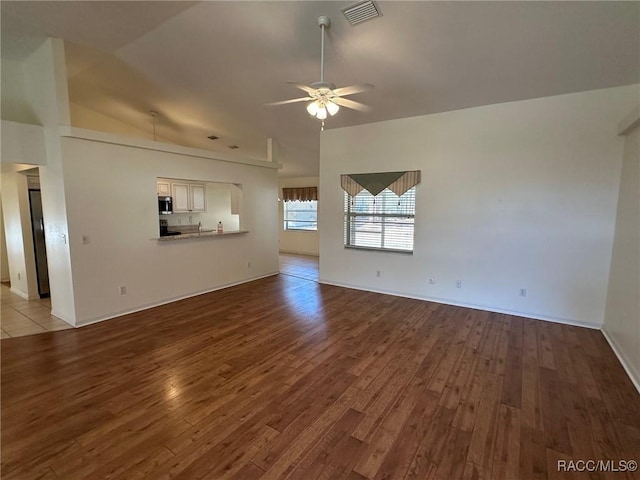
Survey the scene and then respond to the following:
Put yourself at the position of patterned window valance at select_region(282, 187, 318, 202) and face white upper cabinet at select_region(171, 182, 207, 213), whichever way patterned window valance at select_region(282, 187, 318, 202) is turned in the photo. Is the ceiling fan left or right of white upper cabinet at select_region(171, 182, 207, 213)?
left

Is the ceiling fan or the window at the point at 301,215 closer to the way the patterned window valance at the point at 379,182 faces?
the ceiling fan

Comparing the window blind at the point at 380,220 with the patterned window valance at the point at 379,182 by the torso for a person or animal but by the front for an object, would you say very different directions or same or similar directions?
same or similar directions

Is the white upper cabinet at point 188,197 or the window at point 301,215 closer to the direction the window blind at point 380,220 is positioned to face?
the white upper cabinet

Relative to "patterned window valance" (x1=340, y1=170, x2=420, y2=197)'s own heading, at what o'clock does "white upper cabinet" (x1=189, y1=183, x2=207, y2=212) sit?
The white upper cabinet is roughly at 2 o'clock from the patterned window valance.

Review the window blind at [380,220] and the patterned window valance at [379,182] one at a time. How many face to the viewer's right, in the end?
0

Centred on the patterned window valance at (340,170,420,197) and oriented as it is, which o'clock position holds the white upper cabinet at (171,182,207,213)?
The white upper cabinet is roughly at 2 o'clock from the patterned window valance.

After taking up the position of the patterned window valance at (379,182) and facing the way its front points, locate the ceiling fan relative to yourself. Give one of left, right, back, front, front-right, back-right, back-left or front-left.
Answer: front-left

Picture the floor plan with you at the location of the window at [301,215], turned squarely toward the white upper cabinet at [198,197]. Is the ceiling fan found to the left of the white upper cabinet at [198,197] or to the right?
left

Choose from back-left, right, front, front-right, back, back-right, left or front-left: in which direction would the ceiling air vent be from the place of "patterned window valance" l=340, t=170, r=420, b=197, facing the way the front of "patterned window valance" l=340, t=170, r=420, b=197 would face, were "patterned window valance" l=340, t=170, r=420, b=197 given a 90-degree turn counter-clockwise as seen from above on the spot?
front-right

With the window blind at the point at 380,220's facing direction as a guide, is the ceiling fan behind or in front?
in front

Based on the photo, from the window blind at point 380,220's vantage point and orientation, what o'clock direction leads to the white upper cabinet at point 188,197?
The white upper cabinet is roughly at 2 o'clock from the window blind.

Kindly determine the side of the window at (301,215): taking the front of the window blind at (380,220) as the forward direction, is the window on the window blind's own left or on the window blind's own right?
on the window blind's own right

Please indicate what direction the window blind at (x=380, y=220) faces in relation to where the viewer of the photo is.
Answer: facing the viewer and to the left of the viewer

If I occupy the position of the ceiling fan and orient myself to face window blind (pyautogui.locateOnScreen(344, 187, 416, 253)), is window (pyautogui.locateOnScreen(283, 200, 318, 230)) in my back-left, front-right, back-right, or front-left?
front-left

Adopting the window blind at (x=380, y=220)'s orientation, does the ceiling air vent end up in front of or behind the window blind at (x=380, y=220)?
in front
